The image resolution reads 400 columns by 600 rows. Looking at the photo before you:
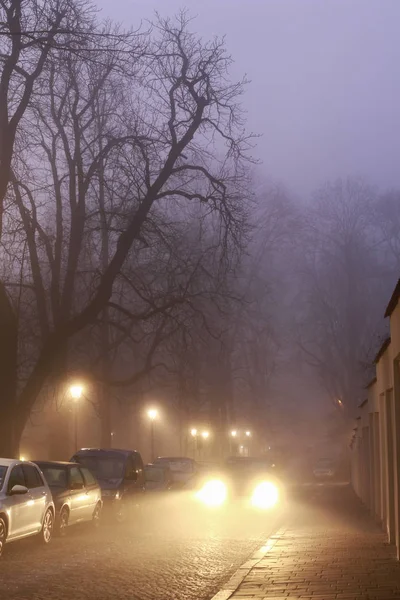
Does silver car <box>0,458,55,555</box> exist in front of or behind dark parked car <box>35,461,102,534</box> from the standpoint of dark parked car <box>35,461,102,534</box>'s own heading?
in front

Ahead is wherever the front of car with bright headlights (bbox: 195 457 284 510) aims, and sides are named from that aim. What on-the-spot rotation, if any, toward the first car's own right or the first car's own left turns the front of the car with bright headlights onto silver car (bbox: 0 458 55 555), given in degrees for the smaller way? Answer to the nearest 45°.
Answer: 0° — it already faces it

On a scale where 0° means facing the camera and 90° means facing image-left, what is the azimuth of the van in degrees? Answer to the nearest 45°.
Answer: approximately 45°

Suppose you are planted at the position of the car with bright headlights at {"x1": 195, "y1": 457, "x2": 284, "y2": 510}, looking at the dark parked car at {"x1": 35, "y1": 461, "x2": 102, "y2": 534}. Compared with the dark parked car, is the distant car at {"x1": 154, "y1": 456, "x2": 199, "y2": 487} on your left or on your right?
right

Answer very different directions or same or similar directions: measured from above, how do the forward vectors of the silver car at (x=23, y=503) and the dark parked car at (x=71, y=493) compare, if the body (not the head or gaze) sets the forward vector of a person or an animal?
same or similar directions

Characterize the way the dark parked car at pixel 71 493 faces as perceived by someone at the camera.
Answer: facing the viewer and to the left of the viewer

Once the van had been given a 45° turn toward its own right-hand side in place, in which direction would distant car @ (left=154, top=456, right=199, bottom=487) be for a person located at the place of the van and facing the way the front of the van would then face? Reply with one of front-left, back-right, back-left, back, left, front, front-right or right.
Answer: right

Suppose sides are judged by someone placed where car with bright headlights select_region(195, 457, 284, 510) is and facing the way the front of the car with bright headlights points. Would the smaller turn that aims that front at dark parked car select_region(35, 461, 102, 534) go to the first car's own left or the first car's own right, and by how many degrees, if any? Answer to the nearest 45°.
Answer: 0° — it already faces it

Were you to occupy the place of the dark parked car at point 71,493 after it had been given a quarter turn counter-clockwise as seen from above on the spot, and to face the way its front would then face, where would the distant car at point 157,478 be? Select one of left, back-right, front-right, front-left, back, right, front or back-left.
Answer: back-left

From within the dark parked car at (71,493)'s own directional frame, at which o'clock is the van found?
The van is roughly at 5 o'clock from the dark parked car.

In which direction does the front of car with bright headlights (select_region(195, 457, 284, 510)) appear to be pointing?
toward the camera

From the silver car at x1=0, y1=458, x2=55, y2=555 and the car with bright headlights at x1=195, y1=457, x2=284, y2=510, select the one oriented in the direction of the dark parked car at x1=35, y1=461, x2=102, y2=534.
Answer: the car with bright headlights

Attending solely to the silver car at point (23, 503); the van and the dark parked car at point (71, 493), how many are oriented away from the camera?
0

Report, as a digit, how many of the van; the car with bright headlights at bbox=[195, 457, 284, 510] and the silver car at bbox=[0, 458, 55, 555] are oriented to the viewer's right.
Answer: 0

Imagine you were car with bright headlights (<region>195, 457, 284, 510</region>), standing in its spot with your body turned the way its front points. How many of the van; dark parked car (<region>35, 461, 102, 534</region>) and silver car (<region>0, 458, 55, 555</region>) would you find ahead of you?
3
